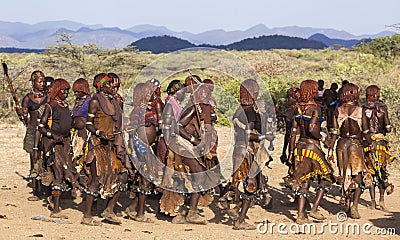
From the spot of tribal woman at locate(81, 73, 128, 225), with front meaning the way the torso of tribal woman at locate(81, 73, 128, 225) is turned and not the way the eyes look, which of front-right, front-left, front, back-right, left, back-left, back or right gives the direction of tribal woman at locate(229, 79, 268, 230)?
front-left

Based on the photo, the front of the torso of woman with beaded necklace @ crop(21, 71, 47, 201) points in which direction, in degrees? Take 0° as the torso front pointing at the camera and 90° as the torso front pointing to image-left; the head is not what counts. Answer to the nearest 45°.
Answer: approximately 315°

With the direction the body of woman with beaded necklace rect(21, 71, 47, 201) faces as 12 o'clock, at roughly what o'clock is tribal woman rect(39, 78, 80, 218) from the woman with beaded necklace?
The tribal woman is roughly at 1 o'clock from the woman with beaded necklace.

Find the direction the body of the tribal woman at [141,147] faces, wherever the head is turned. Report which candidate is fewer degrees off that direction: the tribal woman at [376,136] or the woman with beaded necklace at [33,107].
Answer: the tribal woman

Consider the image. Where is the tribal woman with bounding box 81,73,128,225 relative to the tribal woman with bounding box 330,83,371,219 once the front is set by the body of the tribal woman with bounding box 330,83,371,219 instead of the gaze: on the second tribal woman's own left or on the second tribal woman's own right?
on the second tribal woman's own left
